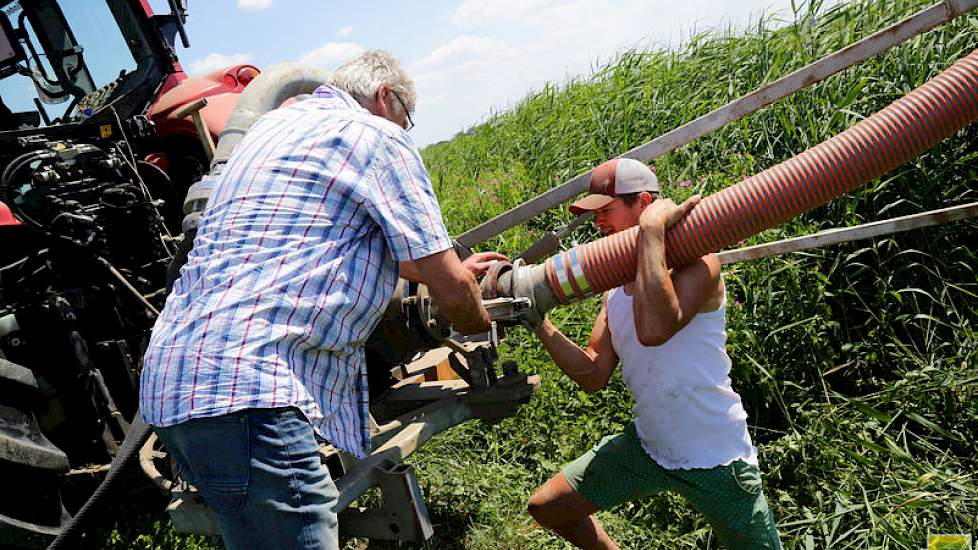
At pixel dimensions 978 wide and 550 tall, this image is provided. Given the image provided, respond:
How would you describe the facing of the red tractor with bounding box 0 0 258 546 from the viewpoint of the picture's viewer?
facing away from the viewer and to the left of the viewer

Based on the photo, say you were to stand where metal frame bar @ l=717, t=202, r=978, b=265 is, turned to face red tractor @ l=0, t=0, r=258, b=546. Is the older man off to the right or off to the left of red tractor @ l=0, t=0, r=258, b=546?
left

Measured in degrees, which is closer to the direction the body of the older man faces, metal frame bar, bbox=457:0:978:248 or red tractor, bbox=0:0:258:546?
the metal frame bar

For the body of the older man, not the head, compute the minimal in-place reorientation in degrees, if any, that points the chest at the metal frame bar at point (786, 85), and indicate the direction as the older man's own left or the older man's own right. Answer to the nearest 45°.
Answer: approximately 45° to the older man's own right

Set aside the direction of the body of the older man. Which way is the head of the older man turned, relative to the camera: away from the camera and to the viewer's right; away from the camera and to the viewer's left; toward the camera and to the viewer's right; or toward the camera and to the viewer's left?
away from the camera and to the viewer's right

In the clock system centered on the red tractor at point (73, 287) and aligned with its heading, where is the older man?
The older man is roughly at 7 o'clock from the red tractor.

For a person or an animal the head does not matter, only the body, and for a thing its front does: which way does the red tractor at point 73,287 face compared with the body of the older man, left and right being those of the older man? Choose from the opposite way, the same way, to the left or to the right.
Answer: to the left

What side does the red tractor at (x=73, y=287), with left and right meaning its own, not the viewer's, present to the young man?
back

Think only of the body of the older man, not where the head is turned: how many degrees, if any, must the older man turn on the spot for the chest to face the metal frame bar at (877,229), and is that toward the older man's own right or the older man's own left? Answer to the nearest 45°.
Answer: approximately 45° to the older man's own right

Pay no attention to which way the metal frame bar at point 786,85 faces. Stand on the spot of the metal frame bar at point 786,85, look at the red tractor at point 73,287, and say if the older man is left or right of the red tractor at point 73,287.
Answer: left

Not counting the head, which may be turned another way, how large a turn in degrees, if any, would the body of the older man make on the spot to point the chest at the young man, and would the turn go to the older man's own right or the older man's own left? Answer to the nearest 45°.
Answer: approximately 45° to the older man's own right

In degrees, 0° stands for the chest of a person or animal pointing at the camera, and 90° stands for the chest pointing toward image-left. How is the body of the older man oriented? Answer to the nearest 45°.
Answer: approximately 225°

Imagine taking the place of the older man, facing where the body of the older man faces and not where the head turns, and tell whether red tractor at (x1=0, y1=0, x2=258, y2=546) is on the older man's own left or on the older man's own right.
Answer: on the older man's own left

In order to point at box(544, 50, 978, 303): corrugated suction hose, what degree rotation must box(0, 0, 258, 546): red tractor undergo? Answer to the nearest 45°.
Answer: approximately 180°
